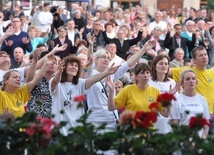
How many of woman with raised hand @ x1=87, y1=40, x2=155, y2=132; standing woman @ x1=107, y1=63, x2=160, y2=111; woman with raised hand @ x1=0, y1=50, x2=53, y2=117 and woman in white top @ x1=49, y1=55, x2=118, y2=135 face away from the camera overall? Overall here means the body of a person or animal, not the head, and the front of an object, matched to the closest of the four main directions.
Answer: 0

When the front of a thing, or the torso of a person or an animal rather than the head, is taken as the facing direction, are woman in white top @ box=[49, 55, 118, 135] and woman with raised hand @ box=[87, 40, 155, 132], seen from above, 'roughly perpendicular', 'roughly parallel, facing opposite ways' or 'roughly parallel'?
roughly parallel

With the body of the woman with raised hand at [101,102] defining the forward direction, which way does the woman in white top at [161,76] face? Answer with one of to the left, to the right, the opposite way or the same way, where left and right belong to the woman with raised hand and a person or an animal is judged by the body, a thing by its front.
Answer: the same way

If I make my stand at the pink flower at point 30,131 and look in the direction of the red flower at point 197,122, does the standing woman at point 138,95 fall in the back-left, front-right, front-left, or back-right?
front-left

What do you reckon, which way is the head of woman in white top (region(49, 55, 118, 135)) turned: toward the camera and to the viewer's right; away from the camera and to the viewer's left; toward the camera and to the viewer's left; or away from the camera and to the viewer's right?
toward the camera and to the viewer's right

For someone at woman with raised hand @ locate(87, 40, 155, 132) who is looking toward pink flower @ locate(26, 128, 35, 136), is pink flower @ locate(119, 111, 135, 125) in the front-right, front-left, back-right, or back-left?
front-left

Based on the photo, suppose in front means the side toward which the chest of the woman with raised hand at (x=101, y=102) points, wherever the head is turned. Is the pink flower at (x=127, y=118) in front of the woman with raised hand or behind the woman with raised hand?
in front

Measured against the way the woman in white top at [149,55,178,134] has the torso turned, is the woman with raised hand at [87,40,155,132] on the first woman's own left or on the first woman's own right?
on the first woman's own right

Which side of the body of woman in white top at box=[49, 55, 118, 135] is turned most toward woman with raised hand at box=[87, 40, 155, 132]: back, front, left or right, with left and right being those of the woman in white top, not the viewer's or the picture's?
left

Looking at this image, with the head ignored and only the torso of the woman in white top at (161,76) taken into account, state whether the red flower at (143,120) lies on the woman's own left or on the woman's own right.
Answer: on the woman's own right

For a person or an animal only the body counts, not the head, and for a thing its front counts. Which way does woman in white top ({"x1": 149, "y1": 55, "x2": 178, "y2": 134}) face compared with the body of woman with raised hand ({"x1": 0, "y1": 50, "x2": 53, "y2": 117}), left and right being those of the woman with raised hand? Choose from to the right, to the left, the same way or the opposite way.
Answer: the same way

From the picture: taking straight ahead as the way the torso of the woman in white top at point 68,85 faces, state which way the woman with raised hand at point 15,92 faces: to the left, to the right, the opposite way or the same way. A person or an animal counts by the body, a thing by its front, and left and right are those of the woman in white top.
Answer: the same way

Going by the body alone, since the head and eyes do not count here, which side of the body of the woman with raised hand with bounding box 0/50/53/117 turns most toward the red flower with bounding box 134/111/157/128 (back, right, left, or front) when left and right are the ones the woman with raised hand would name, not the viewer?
front

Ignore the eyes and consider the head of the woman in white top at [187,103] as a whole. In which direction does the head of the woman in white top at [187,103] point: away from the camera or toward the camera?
toward the camera
